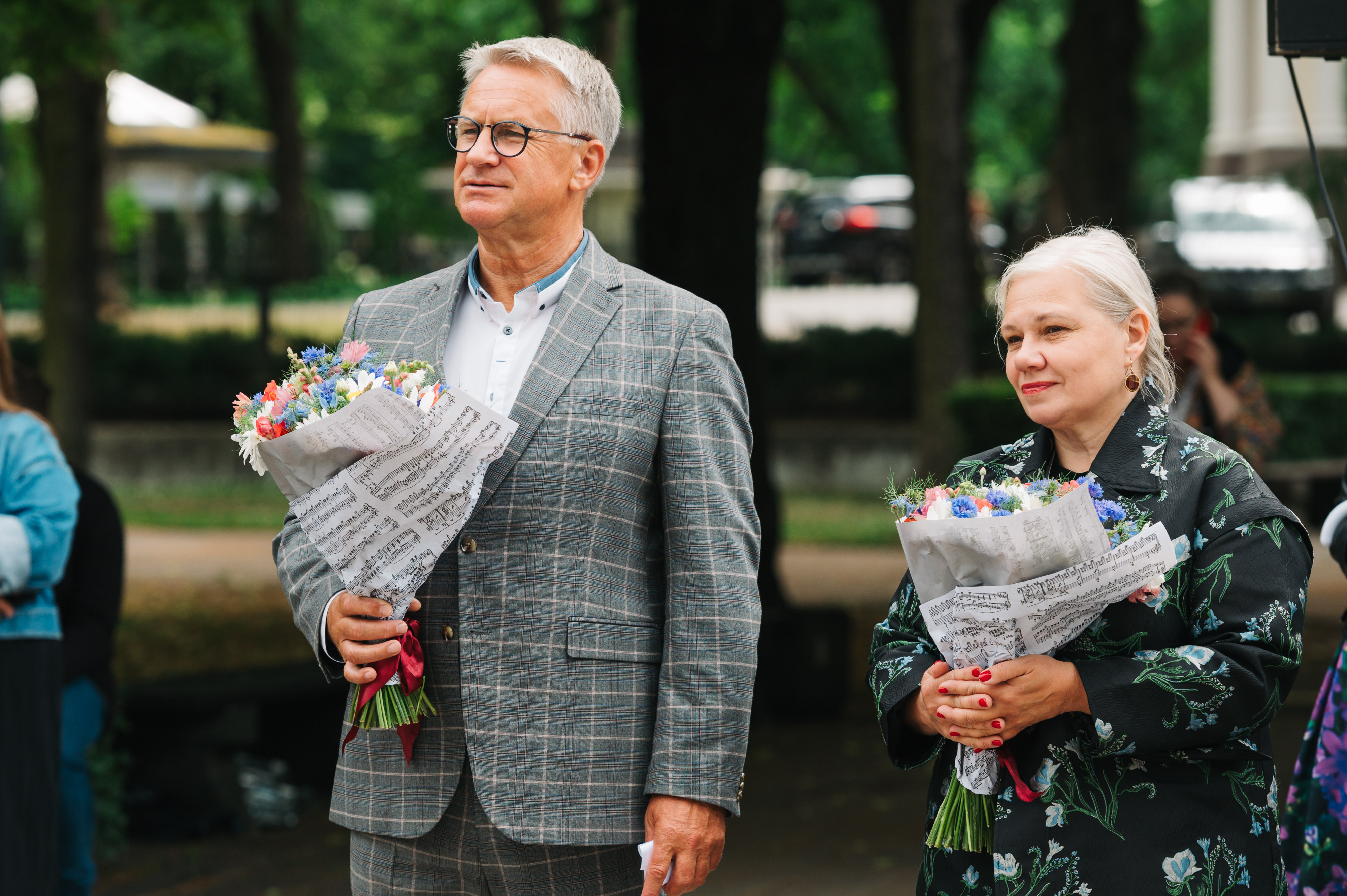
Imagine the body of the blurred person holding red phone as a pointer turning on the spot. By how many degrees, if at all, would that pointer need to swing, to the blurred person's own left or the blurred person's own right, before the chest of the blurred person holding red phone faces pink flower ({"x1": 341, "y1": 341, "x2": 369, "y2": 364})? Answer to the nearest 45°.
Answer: approximately 45° to the blurred person's own left

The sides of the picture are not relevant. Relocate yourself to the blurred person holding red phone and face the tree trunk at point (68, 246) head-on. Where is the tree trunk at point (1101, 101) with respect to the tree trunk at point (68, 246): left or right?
right

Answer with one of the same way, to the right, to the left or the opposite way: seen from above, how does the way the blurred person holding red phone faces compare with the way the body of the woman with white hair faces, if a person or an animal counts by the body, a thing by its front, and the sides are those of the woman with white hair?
the same way

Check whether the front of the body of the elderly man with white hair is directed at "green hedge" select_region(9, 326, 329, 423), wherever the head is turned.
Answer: no

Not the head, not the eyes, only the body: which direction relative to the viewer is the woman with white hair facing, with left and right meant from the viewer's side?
facing the viewer and to the left of the viewer

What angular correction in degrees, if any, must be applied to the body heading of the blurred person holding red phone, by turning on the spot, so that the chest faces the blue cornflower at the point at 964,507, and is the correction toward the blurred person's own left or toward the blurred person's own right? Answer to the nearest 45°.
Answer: approximately 45° to the blurred person's own left

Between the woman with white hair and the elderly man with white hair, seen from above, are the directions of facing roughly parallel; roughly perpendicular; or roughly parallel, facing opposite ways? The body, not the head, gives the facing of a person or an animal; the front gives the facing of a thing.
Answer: roughly parallel

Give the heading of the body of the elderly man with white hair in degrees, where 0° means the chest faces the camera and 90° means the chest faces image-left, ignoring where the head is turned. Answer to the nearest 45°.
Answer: approximately 45°

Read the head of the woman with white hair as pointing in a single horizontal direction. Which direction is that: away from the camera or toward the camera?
toward the camera

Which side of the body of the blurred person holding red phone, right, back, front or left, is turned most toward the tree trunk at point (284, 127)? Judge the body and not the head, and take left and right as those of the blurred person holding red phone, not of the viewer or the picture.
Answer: right

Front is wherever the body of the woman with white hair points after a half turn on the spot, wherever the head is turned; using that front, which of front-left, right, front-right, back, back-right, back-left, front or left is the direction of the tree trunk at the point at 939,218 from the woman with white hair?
front-left

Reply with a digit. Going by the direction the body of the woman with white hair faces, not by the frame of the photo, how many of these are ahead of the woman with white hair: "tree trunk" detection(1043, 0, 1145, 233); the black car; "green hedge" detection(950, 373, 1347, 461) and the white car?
0

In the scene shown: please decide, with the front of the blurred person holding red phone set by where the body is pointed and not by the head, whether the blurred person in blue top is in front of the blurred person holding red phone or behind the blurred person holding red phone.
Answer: in front
